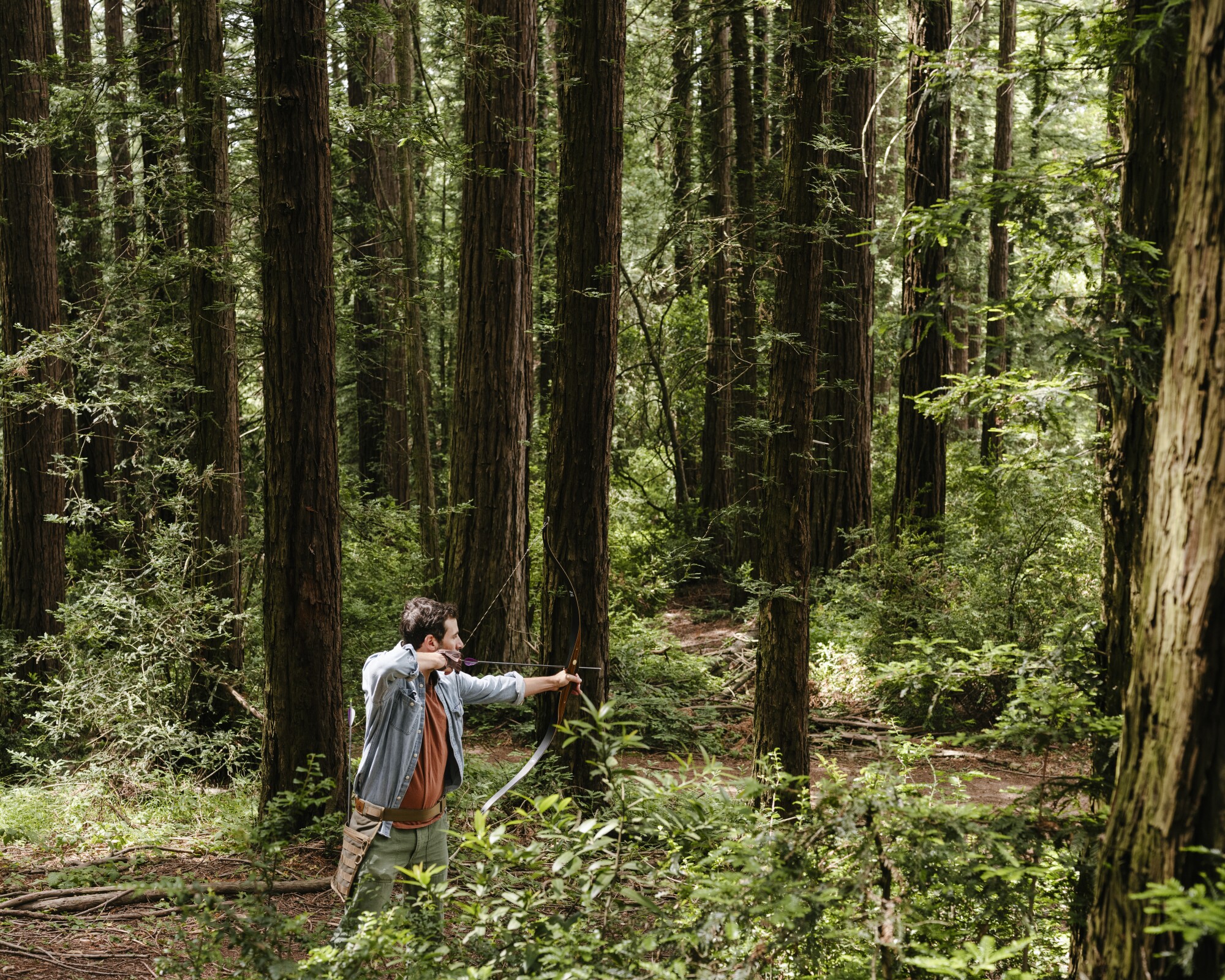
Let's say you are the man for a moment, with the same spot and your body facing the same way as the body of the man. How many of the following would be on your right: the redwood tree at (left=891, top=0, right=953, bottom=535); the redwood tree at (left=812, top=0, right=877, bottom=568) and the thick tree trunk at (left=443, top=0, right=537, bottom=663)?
0

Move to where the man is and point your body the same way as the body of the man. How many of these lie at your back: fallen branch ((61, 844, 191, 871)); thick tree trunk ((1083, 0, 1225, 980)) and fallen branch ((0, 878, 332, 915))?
2

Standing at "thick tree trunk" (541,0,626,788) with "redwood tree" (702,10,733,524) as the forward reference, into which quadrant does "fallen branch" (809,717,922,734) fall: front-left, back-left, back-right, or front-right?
front-right

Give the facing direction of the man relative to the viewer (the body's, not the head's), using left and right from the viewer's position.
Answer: facing the viewer and to the right of the viewer

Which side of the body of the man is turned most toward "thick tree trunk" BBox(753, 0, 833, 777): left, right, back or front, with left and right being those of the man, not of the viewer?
left

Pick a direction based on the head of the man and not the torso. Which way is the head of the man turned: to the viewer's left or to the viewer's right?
to the viewer's right

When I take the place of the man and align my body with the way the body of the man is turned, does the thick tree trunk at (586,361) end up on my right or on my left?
on my left

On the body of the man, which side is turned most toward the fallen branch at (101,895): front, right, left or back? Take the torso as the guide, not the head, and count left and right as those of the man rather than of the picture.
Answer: back

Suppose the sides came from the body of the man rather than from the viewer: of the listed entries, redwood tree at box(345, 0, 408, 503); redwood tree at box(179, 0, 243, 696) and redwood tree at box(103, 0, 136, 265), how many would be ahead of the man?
0

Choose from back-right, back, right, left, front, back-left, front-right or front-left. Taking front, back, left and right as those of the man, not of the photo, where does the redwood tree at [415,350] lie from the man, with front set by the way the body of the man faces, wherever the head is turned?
back-left

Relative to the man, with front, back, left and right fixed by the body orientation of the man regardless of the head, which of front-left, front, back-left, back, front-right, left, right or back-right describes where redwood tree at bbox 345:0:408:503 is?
back-left

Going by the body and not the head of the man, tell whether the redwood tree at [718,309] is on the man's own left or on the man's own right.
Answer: on the man's own left
